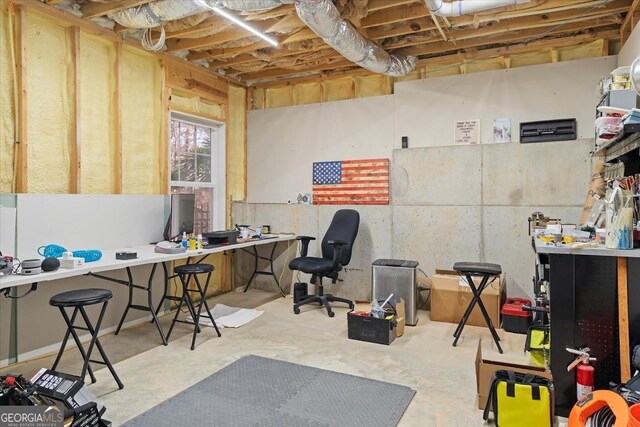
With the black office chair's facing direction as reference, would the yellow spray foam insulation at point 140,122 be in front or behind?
in front

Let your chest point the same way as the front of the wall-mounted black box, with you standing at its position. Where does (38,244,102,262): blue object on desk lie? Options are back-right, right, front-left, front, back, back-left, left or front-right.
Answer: front-right

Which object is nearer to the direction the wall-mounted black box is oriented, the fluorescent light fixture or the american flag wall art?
the fluorescent light fixture

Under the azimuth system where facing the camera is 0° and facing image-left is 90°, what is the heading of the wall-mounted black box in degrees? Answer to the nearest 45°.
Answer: approximately 0°

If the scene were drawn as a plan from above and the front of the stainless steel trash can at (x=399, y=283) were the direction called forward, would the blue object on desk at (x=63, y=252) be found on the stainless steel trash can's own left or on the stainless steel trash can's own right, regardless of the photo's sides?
on the stainless steel trash can's own right

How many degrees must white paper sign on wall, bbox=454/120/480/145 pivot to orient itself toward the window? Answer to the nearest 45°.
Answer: approximately 90° to its right

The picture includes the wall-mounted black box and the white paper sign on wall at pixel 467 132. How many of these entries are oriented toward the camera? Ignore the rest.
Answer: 2

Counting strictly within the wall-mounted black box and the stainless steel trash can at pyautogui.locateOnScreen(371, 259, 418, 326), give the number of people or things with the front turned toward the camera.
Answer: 2
